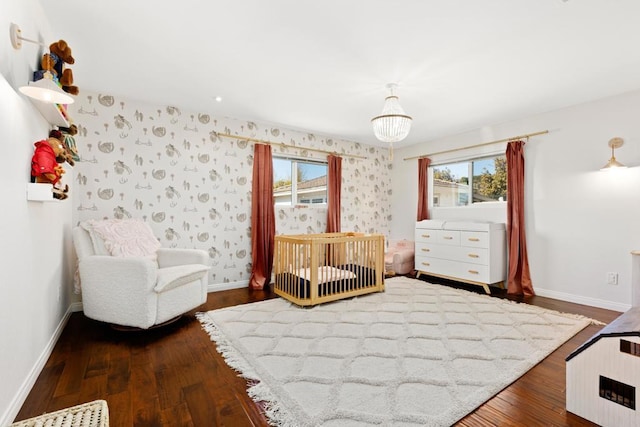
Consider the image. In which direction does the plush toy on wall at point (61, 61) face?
to the viewer's right

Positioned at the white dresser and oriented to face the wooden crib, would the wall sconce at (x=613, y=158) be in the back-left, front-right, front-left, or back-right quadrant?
back-left

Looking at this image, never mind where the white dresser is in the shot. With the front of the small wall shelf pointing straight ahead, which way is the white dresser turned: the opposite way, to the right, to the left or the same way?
the opposite way

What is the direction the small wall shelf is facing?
to the viewer's right

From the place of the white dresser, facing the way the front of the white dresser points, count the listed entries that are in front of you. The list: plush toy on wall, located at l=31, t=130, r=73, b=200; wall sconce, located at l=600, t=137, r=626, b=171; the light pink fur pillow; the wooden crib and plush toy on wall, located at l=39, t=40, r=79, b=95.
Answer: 4

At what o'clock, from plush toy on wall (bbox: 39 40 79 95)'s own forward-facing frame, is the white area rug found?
The white area rug is roughly at 1 o'clock from the plush toy on wall.

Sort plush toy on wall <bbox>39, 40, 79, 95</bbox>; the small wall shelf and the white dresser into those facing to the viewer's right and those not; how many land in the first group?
2

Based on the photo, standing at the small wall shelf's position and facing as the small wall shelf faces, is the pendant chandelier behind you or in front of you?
in front

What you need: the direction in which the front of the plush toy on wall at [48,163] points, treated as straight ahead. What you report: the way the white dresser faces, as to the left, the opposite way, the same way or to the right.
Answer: the opposite way

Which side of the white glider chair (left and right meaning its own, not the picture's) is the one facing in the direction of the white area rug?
front

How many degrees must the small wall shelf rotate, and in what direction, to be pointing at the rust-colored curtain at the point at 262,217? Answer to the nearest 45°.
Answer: approximately 45° to its left

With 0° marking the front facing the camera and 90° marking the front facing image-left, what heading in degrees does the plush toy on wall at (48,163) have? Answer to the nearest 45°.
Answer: approximately 270°
